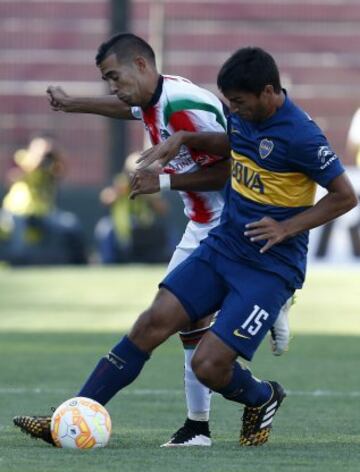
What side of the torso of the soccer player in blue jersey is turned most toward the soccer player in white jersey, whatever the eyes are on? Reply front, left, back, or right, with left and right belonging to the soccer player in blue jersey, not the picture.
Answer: right

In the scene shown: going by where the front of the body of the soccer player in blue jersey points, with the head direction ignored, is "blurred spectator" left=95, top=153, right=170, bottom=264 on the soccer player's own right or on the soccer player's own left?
on the soccer player's own right

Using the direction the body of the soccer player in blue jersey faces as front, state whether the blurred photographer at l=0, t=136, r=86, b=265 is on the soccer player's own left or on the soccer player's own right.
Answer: on the soccer player's own right

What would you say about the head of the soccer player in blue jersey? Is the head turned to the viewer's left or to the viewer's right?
to the viewer's left
